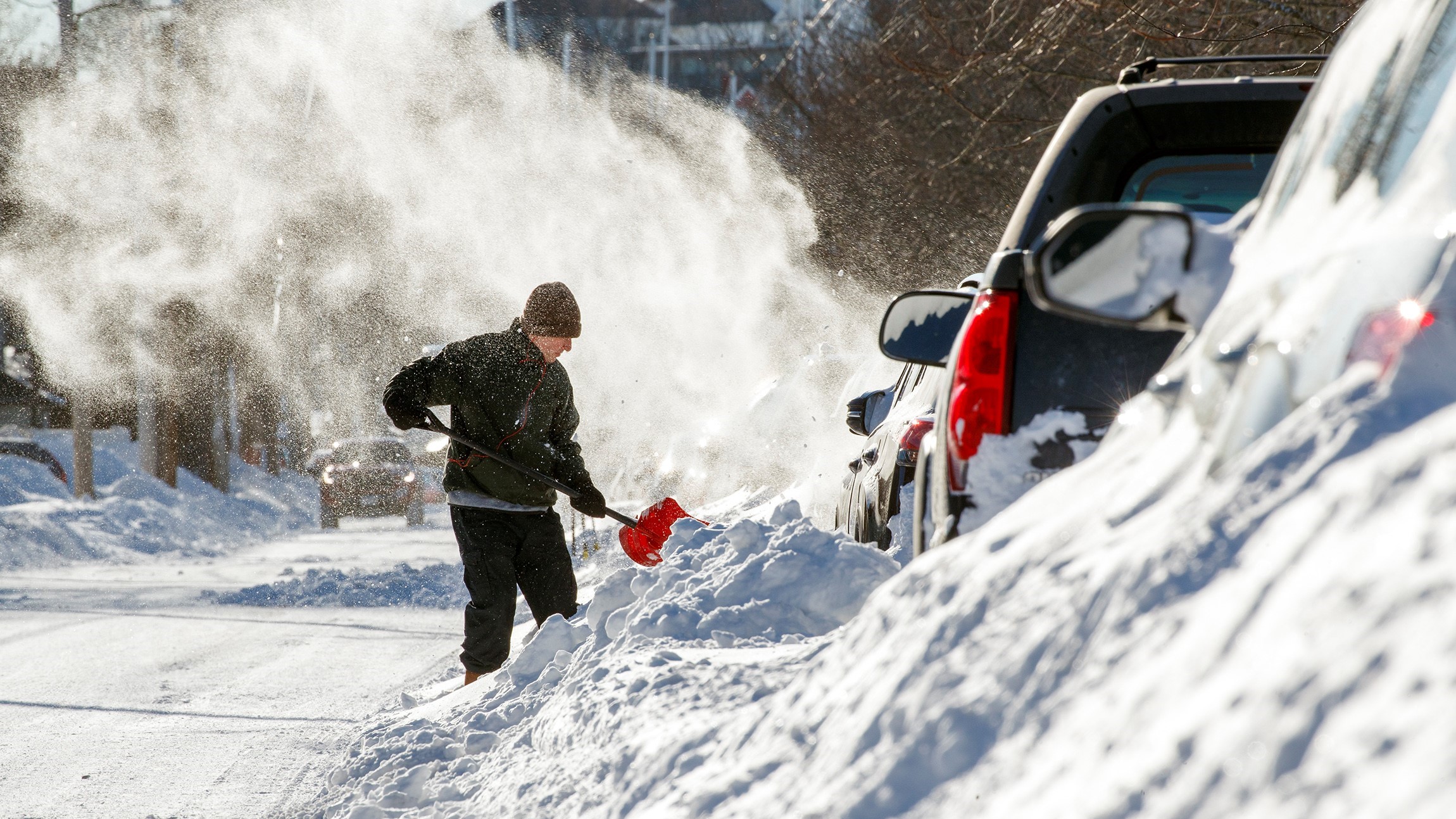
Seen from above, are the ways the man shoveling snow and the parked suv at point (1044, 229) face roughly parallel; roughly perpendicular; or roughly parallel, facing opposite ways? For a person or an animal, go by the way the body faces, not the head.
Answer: roughly perpendicular

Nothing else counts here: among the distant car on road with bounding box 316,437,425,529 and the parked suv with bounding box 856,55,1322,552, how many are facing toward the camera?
1

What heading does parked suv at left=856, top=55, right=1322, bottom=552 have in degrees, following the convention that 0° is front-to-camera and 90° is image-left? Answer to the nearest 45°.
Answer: approximately 180°

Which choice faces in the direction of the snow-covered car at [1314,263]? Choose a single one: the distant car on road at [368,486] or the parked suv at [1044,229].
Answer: the distant car on road

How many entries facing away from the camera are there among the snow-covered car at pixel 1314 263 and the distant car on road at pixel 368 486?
1

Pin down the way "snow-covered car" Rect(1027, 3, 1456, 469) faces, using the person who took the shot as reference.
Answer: facing away from the viewer

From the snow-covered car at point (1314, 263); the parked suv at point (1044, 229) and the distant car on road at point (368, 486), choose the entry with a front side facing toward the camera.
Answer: the distant car on road

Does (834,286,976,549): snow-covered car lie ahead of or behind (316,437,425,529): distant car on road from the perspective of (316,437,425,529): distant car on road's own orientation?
ahead

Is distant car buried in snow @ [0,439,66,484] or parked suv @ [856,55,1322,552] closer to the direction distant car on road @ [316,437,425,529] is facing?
the parked suv

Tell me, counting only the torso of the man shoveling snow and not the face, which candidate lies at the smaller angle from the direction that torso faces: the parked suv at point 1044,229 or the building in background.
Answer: the parked suv

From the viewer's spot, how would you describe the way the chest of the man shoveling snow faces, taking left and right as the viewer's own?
facing the viewer and to the right of the viewer

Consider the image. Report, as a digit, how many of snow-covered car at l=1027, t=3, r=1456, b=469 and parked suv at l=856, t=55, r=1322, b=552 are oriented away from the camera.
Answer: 2

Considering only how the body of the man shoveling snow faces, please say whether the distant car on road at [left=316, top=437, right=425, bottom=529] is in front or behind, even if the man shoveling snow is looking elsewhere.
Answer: behind
